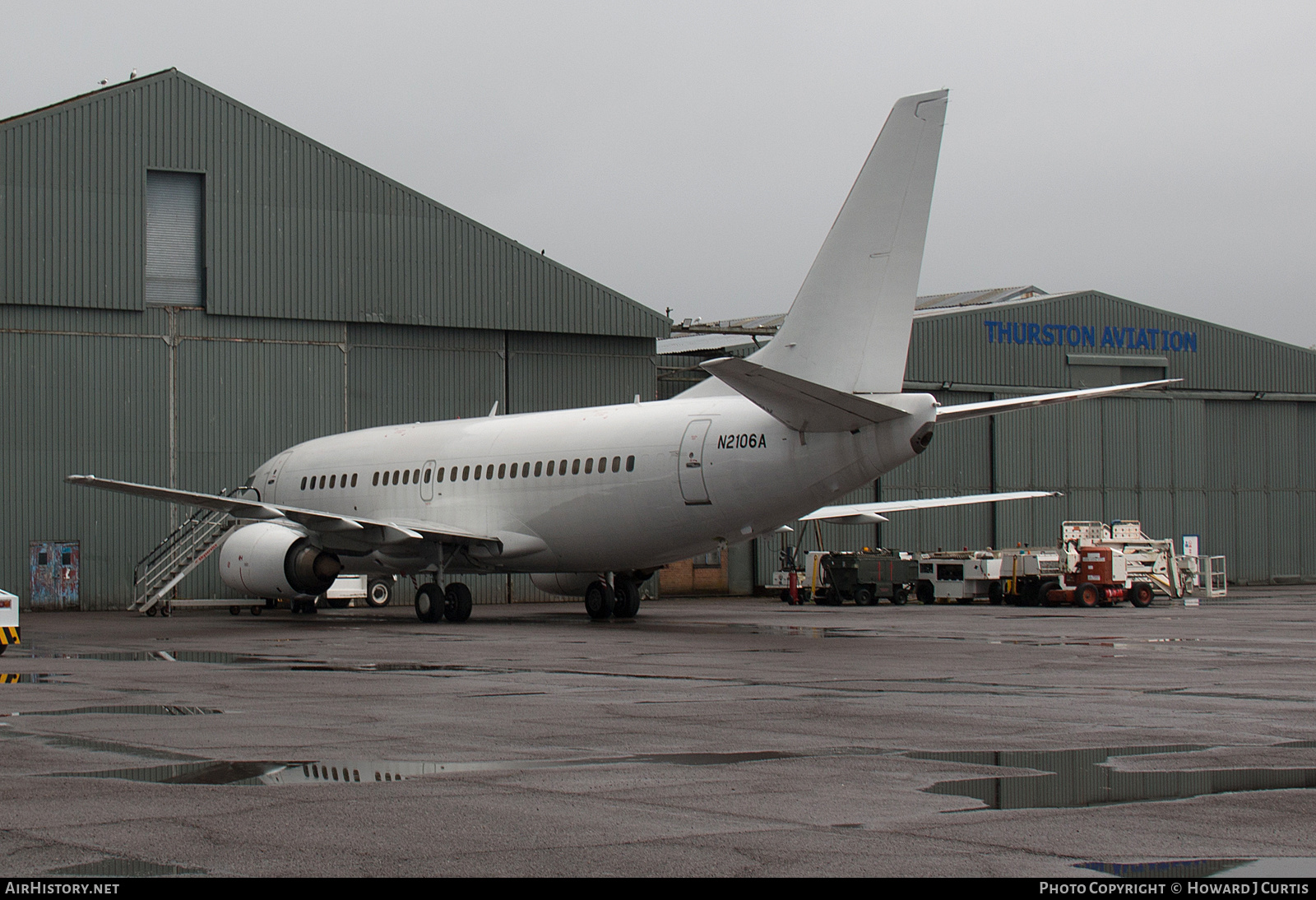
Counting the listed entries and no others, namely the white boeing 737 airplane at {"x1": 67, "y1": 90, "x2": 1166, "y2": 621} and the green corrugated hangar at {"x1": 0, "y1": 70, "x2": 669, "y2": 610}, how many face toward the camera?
1

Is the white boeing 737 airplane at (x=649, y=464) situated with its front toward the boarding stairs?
yes

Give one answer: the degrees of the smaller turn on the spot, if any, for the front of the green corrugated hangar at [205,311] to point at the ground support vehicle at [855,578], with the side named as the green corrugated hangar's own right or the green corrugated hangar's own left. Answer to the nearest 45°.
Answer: approximately 90° to the green corrugated hangar's own left

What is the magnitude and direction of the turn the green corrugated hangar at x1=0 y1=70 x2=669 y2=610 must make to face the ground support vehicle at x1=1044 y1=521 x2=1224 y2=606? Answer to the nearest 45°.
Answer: approximately 90° to its left

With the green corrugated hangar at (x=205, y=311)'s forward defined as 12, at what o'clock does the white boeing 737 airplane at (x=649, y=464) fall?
The white boeing 737 airplane is roughly at 11 o'clock from the green corrugated hangar.

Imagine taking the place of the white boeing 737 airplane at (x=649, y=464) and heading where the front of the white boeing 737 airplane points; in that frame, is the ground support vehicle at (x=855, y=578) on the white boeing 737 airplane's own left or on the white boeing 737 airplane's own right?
on the white boeing 737 airplane's own right

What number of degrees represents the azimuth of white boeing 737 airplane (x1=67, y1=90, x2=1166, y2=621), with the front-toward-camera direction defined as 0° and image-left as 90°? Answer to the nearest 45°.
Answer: approximately 135°

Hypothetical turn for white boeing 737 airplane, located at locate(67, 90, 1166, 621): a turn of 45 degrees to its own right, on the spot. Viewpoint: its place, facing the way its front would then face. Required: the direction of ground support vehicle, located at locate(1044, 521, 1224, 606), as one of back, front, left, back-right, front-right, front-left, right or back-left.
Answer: front-right
